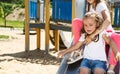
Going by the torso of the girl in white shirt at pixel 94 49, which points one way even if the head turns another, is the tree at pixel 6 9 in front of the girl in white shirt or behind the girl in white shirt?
behind

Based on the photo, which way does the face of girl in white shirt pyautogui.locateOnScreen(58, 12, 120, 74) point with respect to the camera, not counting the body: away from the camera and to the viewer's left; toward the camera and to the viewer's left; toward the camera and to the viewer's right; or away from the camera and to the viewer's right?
toward the camera and to the viewer's left

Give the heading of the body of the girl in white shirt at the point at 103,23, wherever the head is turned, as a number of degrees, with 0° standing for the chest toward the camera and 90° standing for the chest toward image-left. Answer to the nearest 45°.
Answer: approximately 45°

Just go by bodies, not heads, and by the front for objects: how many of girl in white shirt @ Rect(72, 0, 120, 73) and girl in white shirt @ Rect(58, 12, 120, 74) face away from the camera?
0

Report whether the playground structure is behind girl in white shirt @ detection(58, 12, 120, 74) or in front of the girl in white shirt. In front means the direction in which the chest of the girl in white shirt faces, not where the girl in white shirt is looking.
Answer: behind

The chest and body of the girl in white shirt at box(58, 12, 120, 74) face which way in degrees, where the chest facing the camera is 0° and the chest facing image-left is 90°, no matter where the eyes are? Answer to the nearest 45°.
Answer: approximately 0°
